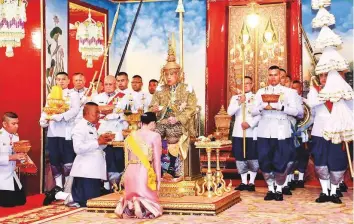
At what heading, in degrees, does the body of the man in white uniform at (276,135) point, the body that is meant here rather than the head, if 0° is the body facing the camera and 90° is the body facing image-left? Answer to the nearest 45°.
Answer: approximately 0°

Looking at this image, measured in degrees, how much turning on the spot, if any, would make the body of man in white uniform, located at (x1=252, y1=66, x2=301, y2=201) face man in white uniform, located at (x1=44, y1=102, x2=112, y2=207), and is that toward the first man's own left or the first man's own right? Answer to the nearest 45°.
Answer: approximately 90° to the first man's own right

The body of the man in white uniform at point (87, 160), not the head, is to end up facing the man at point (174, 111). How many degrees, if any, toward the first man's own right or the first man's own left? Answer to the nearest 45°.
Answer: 0° — they already face them

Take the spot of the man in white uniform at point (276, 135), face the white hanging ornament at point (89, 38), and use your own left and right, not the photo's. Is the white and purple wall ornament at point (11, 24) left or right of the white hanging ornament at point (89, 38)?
left

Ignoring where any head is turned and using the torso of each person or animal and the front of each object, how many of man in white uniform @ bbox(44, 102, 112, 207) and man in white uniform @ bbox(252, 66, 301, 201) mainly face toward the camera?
1

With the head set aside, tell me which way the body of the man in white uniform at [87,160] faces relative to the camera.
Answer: to the viewer's right
